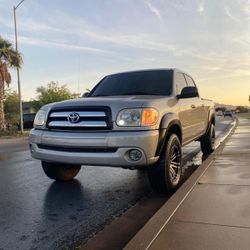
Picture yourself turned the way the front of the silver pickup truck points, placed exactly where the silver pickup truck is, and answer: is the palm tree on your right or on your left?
on your right

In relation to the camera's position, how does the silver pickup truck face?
facing the viewer and to the left of the viewer
